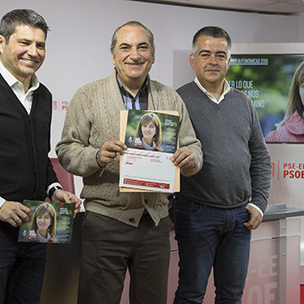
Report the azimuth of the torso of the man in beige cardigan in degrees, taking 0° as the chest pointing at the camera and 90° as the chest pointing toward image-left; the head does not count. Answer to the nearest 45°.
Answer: approximately 0°

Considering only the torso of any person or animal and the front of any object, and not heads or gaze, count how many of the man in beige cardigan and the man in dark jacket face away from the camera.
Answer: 0

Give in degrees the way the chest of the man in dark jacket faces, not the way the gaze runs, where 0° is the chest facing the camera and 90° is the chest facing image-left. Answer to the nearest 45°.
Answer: approximately 315°
